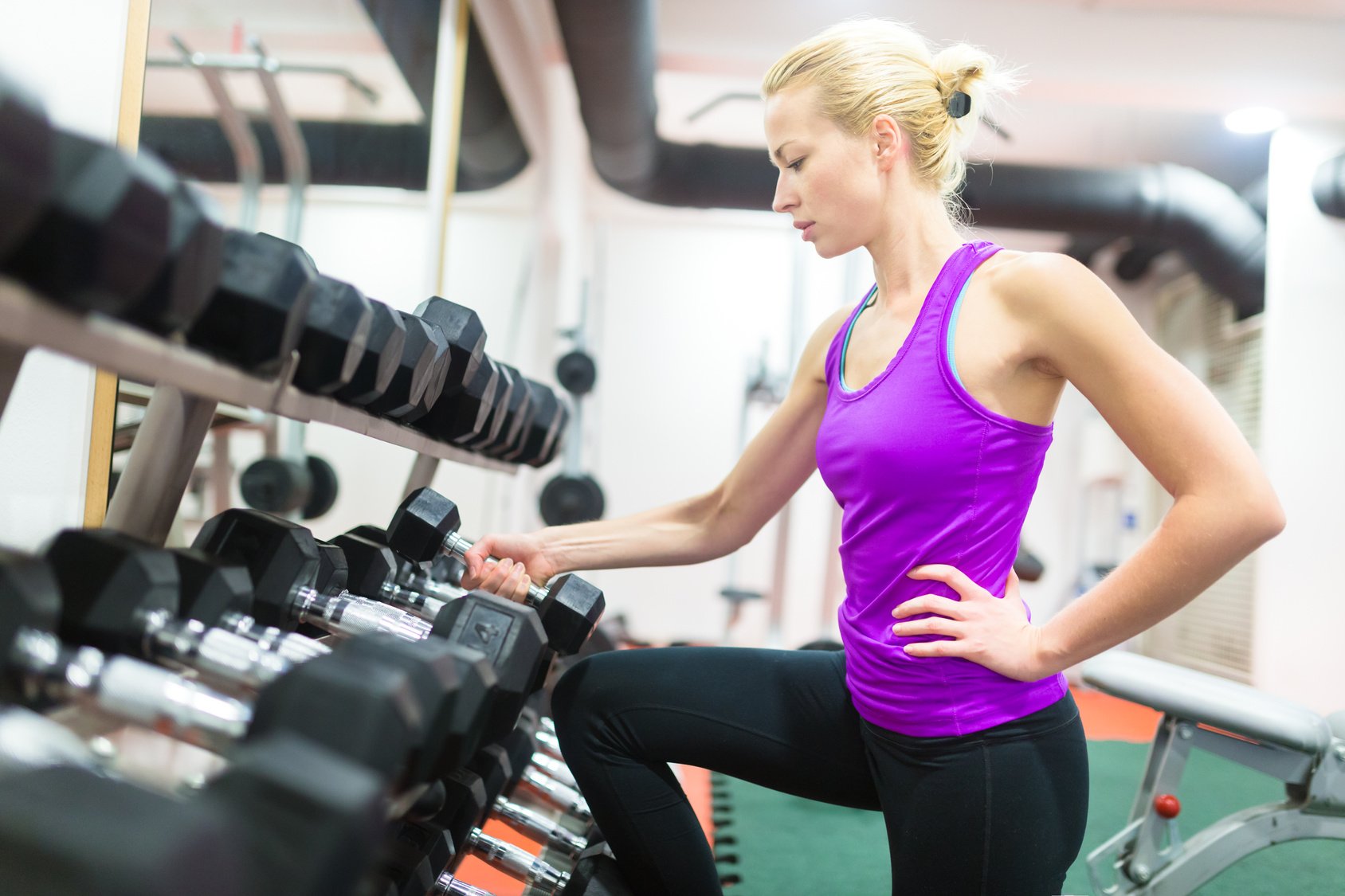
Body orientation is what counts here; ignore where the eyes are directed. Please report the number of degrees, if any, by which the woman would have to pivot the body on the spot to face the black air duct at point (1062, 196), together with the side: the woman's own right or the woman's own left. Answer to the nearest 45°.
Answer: approximately 135° to the woman's own right

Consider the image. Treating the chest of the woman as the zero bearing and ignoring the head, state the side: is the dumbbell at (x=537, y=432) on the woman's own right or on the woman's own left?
on the woman's own right

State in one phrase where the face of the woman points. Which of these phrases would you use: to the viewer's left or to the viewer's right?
to the viewer's left

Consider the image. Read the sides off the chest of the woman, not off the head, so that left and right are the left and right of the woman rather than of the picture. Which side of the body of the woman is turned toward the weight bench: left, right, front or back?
back

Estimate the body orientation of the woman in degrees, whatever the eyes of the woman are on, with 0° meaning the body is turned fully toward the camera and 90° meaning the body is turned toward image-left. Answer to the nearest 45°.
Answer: approximately 45°
